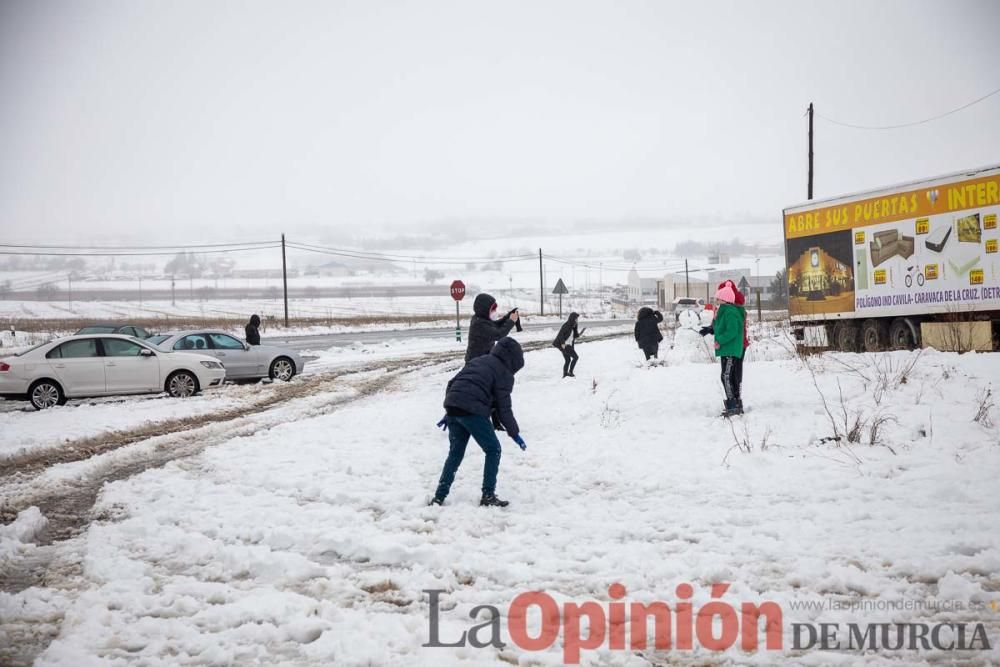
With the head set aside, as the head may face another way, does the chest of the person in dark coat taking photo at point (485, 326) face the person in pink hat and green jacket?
yes

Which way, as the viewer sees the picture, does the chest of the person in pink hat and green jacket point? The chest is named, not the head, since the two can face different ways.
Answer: to the viewer's left

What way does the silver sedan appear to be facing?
to the viewer's right

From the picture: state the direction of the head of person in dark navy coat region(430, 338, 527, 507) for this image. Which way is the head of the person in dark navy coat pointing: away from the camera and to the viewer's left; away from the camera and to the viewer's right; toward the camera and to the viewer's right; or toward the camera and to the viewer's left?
away from the camera and to the viewer's right

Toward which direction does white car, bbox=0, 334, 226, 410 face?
to the viewer's right

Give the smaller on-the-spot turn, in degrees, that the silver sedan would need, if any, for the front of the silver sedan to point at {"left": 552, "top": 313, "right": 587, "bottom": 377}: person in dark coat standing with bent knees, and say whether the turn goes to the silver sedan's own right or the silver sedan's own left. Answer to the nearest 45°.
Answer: approximately 45° to the silver sedan's own right
